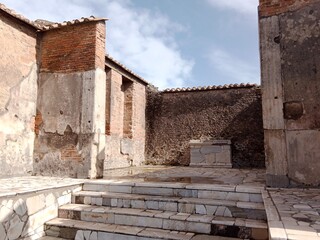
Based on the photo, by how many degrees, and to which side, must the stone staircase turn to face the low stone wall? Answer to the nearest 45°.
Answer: approximately 90° to its right

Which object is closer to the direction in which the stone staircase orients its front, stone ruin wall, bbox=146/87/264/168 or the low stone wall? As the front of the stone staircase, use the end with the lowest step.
the low stone wall

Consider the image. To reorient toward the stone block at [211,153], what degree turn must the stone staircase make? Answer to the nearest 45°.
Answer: approximately 180°

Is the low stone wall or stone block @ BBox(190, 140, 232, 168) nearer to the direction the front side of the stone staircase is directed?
the low stone wall

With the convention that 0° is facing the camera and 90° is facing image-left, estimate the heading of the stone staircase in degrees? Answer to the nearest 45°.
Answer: approximately 0°

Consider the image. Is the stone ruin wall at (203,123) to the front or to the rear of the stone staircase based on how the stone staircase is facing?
to the rear
